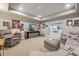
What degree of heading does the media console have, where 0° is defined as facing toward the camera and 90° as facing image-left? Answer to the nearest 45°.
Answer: approximately 315°
